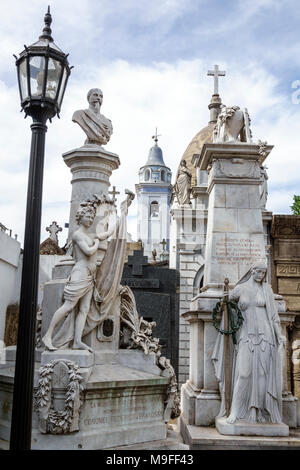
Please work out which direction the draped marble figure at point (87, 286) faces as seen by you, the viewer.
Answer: facing the viewer and to the right of the viewer

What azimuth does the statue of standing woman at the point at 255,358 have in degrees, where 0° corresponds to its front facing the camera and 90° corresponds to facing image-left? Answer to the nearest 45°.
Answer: approximately 0°

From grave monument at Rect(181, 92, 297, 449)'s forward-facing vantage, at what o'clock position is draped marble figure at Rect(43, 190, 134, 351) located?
The draped marble figure is roughly at 2 o'clock from the grave monument.

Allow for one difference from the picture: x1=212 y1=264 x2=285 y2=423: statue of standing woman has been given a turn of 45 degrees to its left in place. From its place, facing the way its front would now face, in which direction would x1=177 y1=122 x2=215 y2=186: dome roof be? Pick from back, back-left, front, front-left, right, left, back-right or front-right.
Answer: back-left

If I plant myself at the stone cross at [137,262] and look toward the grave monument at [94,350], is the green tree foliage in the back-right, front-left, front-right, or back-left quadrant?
back-left

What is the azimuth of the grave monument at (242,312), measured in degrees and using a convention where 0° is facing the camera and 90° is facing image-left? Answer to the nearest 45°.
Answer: approximately 0°

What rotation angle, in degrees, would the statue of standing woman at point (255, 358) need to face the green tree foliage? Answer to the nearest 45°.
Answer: approximately 180°

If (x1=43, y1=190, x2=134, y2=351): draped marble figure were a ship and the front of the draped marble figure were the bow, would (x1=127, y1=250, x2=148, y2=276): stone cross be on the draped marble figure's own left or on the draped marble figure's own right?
on the draped marble figure's own left

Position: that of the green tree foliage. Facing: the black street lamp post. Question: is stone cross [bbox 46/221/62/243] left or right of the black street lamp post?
right

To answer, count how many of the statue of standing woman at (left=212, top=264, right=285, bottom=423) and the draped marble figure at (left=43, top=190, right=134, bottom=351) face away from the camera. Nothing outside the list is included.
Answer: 0

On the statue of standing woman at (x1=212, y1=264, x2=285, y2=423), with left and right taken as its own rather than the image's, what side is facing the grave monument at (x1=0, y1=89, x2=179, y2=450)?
right

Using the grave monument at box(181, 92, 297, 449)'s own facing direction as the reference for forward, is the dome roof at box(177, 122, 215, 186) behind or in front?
behind

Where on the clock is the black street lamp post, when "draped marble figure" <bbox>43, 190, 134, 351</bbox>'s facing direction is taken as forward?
The black street lamp post is roughly at 2 o'clock from the draped marble figure.

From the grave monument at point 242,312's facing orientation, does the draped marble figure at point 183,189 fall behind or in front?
behind

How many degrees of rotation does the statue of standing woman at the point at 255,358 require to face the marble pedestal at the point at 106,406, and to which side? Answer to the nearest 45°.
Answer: approximately 45° to its right
